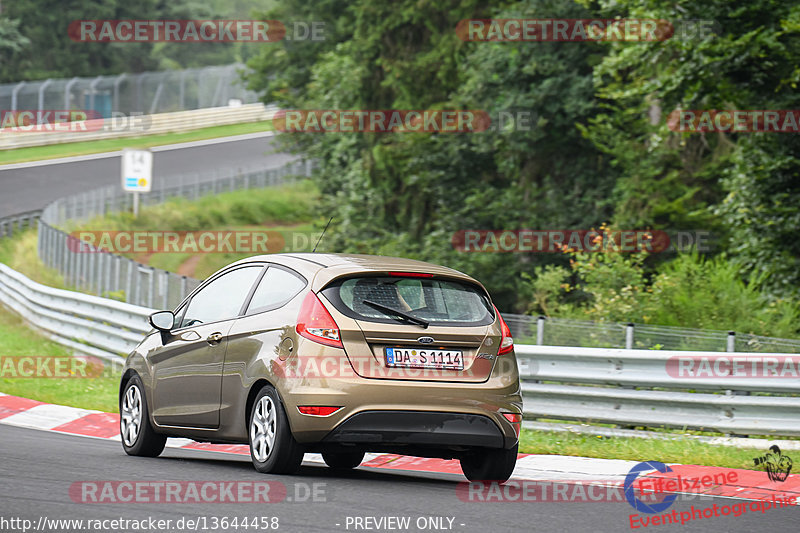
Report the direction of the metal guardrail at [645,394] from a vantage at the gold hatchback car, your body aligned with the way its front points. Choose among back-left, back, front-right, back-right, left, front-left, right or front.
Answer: right

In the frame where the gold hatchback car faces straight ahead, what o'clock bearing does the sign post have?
The sign post is roughly at 1 o'clock from the gold hatchback car.

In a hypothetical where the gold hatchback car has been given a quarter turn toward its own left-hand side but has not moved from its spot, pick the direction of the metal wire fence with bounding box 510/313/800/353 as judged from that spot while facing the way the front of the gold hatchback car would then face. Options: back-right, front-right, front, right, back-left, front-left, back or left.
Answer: back

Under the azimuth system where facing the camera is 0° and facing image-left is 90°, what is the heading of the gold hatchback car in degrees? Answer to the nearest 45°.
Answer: approximately 135°
